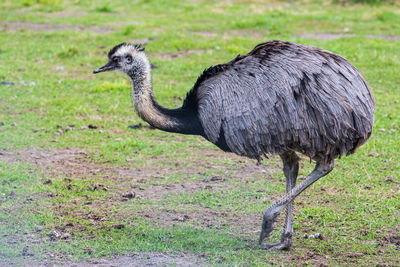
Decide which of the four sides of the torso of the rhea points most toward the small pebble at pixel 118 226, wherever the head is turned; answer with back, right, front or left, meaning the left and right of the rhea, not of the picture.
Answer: front

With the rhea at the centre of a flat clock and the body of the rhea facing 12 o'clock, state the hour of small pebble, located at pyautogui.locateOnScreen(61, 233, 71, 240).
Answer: The small pebble is roughly at 12 o'clock from the rhea.

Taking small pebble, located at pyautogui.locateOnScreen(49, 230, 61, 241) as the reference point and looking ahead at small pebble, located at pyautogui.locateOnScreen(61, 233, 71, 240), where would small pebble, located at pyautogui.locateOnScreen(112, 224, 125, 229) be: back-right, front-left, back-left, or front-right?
front-left

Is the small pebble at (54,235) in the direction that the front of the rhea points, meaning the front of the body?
yes

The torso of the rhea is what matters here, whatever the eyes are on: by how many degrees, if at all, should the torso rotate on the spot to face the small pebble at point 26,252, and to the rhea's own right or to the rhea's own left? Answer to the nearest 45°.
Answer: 0° — it already faces it

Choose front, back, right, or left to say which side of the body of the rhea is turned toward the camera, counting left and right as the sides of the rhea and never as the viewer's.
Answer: left

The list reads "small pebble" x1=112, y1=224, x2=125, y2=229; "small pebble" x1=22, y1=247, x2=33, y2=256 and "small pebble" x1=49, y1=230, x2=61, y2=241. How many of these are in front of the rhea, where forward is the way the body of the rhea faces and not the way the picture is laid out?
3

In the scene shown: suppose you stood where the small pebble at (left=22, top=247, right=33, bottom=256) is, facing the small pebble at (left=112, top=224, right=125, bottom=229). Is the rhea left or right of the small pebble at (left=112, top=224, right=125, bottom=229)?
right

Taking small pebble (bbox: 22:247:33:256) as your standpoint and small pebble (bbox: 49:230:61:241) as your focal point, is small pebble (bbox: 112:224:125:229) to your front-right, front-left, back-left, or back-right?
front-right

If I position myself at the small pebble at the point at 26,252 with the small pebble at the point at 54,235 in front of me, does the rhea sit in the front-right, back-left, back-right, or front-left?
front-right
